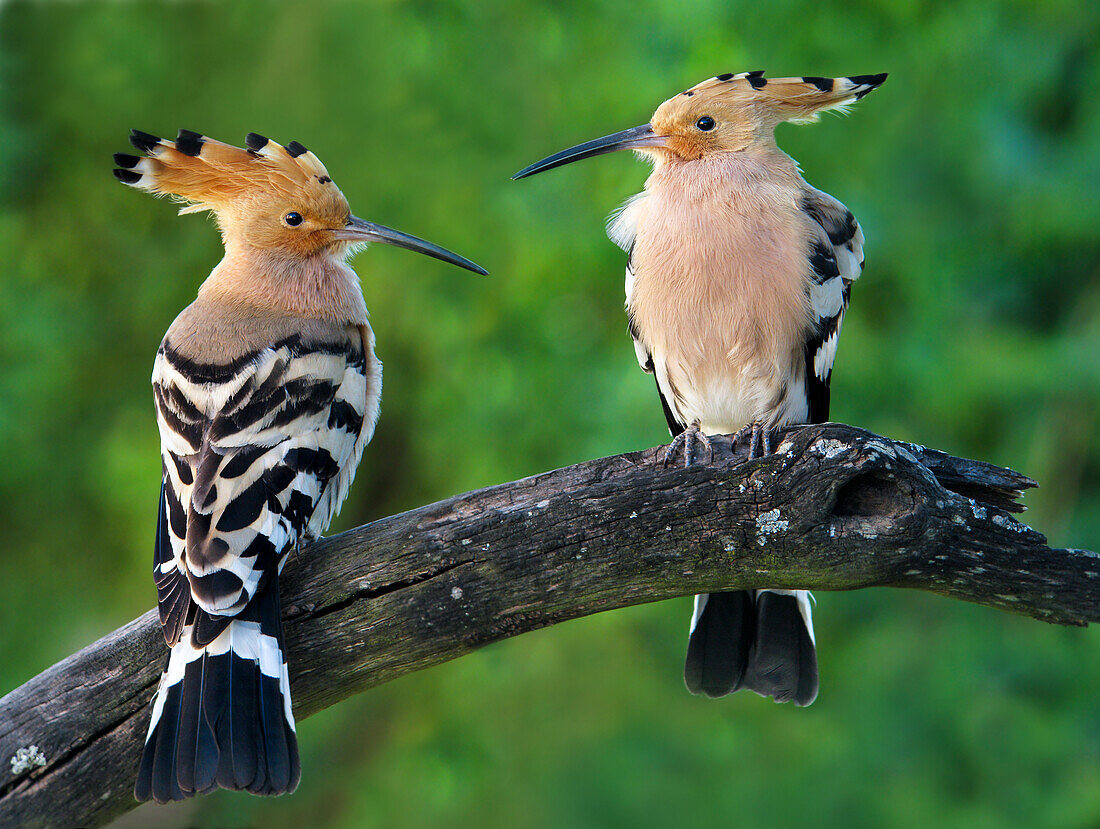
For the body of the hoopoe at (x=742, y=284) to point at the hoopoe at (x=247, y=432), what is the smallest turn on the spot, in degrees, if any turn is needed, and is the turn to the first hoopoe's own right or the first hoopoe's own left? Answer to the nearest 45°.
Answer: approximately 45° to the first hoopoe's own right

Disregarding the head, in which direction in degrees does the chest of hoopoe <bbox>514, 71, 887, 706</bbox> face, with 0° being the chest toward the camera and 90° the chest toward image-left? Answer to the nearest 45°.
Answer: approximately 0°
